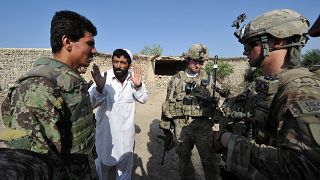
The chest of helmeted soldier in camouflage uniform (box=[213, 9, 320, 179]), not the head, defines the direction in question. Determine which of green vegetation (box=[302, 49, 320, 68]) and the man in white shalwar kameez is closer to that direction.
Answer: the man in white shalwar kameez

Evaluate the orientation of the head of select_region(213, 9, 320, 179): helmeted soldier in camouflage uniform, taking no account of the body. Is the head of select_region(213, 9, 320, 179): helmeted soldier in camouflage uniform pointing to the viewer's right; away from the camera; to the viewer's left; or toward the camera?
to the viewer's left

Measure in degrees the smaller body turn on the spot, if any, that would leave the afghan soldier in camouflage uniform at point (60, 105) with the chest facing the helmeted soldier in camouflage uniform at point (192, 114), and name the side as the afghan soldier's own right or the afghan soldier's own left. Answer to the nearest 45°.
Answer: approximately 45° to the afghan soldier's own left

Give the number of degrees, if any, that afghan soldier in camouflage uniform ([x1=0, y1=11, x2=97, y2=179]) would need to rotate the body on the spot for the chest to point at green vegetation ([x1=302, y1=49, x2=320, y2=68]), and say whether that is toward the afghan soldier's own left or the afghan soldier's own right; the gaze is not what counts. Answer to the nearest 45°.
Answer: approximately 45° to the afghan soldier's own left

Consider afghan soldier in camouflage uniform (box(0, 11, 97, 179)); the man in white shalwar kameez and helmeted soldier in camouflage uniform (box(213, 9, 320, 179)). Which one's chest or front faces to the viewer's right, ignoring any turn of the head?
afghan soldier in camouflage uniform (box(0, 11, 97, 179))

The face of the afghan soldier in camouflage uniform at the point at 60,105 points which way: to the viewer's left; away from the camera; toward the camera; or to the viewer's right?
to the viewer's right

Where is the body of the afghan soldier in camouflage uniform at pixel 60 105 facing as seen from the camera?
to the viewer's right

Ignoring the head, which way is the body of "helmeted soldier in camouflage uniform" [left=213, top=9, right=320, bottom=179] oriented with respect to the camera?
to the viewer's left

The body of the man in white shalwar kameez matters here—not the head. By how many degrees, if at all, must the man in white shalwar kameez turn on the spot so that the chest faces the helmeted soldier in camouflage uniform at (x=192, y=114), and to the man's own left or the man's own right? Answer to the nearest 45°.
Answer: approximately 90° to the man's own left

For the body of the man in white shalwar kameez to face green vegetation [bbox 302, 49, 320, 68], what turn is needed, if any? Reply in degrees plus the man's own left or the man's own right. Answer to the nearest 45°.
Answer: approximately 135° to the man's own left
